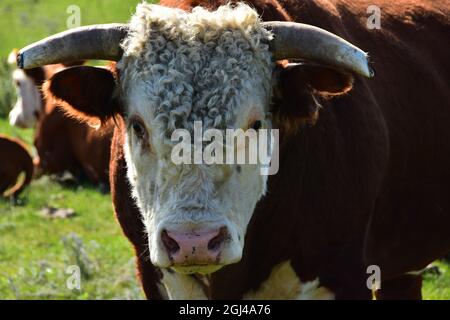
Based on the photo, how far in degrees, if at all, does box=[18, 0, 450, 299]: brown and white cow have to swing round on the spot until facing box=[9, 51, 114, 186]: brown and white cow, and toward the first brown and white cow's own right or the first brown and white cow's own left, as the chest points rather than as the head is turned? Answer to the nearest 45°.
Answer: approximately 135° to the first brown and white cow's own right

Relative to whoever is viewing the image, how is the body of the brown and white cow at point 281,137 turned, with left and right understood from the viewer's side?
facing the viewer and to the left of the viewer

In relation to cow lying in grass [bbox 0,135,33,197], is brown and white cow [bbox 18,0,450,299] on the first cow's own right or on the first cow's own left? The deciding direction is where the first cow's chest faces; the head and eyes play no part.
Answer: on the first cow's own left

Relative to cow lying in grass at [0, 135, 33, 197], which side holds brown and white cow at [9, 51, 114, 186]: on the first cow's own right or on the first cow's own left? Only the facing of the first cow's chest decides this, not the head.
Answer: on the first cow's own right

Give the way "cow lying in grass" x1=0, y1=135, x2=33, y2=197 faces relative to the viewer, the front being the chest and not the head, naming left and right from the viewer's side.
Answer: facing to the left of the viewer
